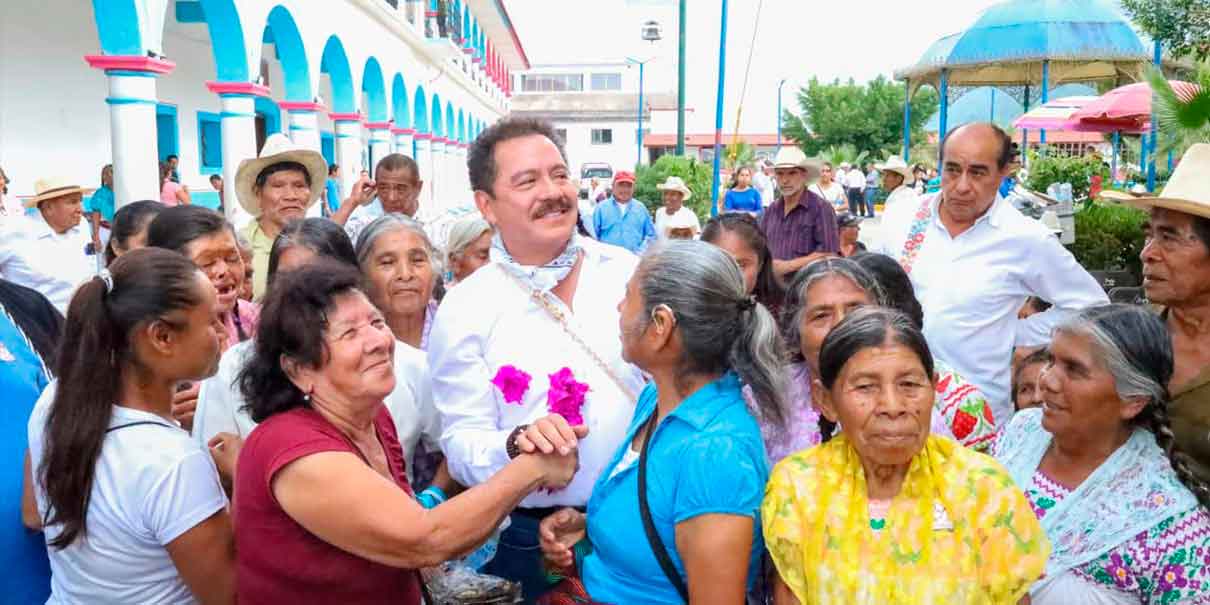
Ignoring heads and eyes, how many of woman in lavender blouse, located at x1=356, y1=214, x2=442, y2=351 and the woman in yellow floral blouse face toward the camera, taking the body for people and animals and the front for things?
2

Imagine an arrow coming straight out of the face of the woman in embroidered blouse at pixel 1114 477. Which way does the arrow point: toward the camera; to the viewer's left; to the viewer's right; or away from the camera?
to the viewer's left

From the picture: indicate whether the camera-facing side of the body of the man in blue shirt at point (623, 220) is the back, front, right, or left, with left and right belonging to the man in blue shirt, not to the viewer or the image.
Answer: front

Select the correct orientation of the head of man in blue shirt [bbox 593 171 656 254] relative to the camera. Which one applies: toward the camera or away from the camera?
toward the camera

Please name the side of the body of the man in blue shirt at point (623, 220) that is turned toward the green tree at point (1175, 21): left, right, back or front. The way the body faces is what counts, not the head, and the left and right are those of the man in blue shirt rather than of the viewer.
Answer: left

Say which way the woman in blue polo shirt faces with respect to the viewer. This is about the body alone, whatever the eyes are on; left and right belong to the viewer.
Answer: facing to the left of the viewer

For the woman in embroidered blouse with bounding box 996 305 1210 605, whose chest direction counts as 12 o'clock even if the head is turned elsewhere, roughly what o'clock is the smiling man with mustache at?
The smiling man with mustache is roughly at 1 o'clock from the woman in embroidered blouse.

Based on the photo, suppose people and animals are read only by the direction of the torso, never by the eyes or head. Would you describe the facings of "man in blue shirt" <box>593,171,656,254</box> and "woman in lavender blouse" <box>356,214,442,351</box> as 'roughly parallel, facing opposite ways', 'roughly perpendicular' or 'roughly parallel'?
roughly parallel

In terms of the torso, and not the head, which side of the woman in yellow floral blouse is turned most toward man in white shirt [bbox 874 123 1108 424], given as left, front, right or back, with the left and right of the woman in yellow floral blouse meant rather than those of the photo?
back

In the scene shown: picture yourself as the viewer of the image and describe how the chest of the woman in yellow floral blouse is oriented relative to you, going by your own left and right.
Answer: facing the viewer

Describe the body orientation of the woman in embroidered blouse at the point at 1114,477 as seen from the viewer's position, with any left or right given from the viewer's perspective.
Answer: facing the viewer and to the left of the viewer

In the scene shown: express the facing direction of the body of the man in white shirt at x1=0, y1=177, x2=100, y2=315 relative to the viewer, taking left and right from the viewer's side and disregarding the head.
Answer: facing the viewer and to the right of the viewer

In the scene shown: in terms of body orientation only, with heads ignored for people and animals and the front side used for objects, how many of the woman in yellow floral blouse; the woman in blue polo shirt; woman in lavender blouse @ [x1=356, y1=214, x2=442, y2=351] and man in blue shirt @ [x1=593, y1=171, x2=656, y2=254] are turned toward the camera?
3
